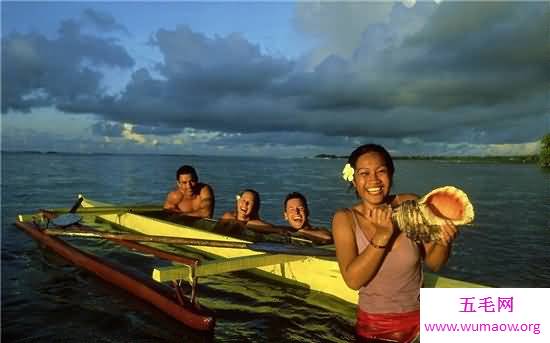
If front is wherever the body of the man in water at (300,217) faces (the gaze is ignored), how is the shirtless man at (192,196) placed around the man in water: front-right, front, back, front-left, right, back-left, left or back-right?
back-right

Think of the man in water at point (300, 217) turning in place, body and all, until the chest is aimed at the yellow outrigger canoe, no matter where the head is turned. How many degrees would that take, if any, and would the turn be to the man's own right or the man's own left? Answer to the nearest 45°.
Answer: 0° — they already face it

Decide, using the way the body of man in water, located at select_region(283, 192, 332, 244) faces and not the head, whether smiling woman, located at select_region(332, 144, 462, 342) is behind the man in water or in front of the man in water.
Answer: in front

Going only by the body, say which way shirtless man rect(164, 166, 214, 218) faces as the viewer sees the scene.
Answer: toward the camera

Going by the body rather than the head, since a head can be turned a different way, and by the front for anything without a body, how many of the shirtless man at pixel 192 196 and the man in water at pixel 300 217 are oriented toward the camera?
2

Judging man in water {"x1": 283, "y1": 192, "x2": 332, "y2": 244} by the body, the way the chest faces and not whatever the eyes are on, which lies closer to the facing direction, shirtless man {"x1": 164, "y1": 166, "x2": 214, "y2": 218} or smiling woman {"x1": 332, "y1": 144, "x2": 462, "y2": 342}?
the smiling woman

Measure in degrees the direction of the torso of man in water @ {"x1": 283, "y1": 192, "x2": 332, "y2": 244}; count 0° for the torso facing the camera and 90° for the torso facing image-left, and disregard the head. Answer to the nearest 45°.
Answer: approximately 0°

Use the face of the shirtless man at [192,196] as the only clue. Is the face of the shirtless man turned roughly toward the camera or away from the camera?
toward the camera

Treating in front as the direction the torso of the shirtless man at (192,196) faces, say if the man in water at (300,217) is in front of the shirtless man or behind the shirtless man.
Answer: in front

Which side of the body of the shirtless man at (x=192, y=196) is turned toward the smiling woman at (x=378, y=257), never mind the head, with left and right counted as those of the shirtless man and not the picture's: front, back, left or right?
front

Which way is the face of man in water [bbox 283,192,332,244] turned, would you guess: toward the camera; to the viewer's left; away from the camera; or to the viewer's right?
toward the camera

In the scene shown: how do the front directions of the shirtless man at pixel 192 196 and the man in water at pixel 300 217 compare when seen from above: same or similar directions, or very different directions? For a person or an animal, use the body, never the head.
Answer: same or similar directions

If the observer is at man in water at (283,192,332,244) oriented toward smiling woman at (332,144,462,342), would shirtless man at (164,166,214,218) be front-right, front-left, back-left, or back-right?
back-right
